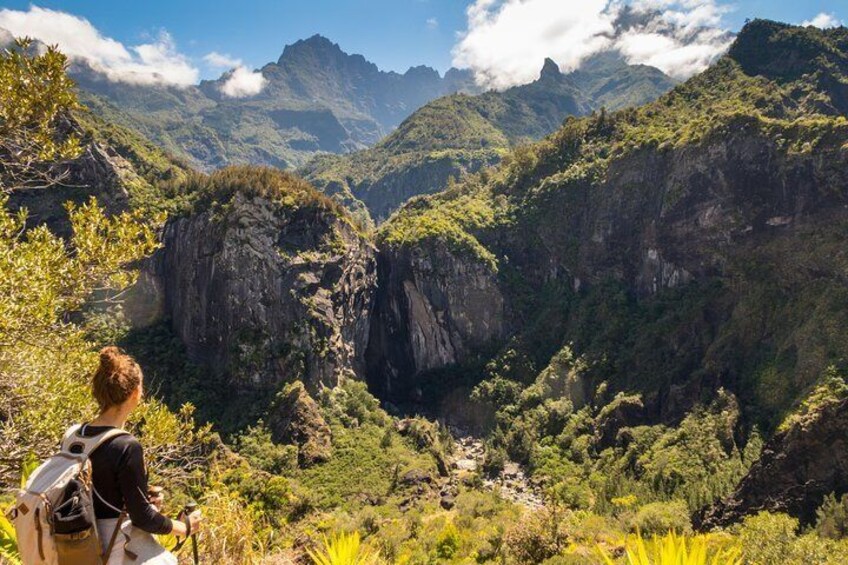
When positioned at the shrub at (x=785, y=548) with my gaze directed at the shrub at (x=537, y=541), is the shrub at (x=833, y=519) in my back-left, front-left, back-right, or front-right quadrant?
back-right

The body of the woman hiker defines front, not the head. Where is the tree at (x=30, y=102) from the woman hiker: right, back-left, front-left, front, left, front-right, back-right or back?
front-left

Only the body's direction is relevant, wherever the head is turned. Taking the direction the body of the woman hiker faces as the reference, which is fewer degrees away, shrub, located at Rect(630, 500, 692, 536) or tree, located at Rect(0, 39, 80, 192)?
the shrub

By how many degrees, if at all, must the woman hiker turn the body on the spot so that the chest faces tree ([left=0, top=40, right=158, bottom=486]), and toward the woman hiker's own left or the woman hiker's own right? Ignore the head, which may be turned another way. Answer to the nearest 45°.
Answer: approximately 45° to the woman hiker's own left

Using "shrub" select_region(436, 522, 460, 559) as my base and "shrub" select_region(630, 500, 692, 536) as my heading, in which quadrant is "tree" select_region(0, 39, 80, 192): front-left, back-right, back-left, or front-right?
back-right

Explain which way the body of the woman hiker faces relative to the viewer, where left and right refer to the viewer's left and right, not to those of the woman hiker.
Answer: facing away from the viewer and to the right of the viewer

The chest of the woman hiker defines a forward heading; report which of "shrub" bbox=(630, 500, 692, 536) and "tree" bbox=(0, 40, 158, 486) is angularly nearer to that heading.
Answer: the shrub
